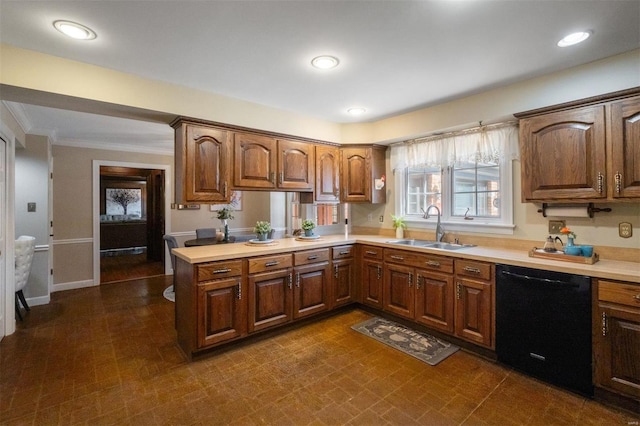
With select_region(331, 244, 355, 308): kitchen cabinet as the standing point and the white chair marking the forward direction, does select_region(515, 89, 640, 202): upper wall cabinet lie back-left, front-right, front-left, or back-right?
back-left

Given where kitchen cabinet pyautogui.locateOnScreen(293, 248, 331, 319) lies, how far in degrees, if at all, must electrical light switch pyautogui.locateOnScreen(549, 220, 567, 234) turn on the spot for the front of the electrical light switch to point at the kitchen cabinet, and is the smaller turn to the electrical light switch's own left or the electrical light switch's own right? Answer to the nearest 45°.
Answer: approximately 45° to the electrical light switch's own right

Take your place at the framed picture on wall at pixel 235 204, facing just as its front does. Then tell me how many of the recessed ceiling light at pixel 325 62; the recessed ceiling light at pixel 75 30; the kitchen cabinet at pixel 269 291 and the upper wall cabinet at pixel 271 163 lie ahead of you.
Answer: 4

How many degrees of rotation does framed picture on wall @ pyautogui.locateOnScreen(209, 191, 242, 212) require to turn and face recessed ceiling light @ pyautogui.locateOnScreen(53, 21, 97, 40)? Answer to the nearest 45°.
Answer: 0° — it already faces it

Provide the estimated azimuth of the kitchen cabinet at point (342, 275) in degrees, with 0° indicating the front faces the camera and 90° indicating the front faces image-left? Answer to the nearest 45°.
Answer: approximately 315°

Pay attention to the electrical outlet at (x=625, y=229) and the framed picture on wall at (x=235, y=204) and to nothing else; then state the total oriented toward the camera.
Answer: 2

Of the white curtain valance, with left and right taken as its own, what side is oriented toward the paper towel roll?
left
